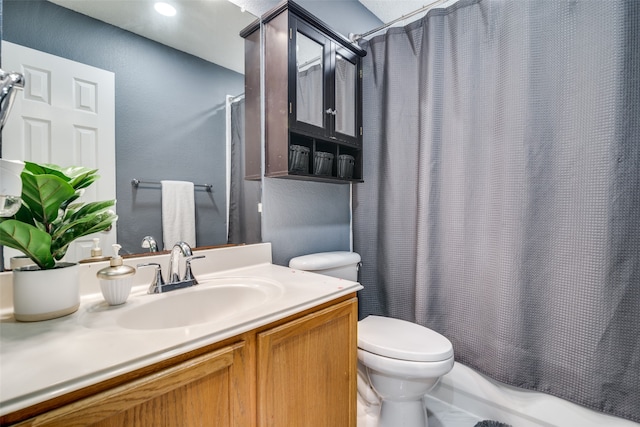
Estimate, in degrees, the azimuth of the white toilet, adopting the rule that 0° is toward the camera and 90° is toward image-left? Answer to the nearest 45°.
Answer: approximately 315°

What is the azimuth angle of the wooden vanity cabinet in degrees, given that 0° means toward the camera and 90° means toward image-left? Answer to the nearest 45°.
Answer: approximately 315°

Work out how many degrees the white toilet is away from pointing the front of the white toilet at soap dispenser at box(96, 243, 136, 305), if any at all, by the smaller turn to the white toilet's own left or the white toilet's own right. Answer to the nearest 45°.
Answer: approximately 90° to the white toilet's own right

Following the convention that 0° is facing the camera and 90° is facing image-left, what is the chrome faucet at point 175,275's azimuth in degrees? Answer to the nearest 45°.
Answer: approximately 315°

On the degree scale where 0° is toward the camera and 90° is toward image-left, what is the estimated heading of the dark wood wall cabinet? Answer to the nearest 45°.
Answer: approximately 315°

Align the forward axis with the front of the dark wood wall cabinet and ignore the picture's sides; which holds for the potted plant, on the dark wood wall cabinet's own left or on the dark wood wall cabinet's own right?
on the dark wood wall cabinet's own right
